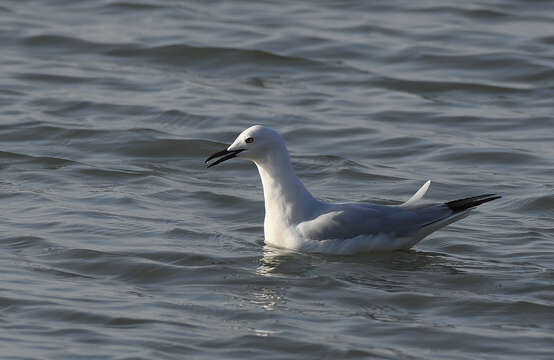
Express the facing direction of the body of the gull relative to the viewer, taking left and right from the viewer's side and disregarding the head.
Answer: facing to the left of the viewer
